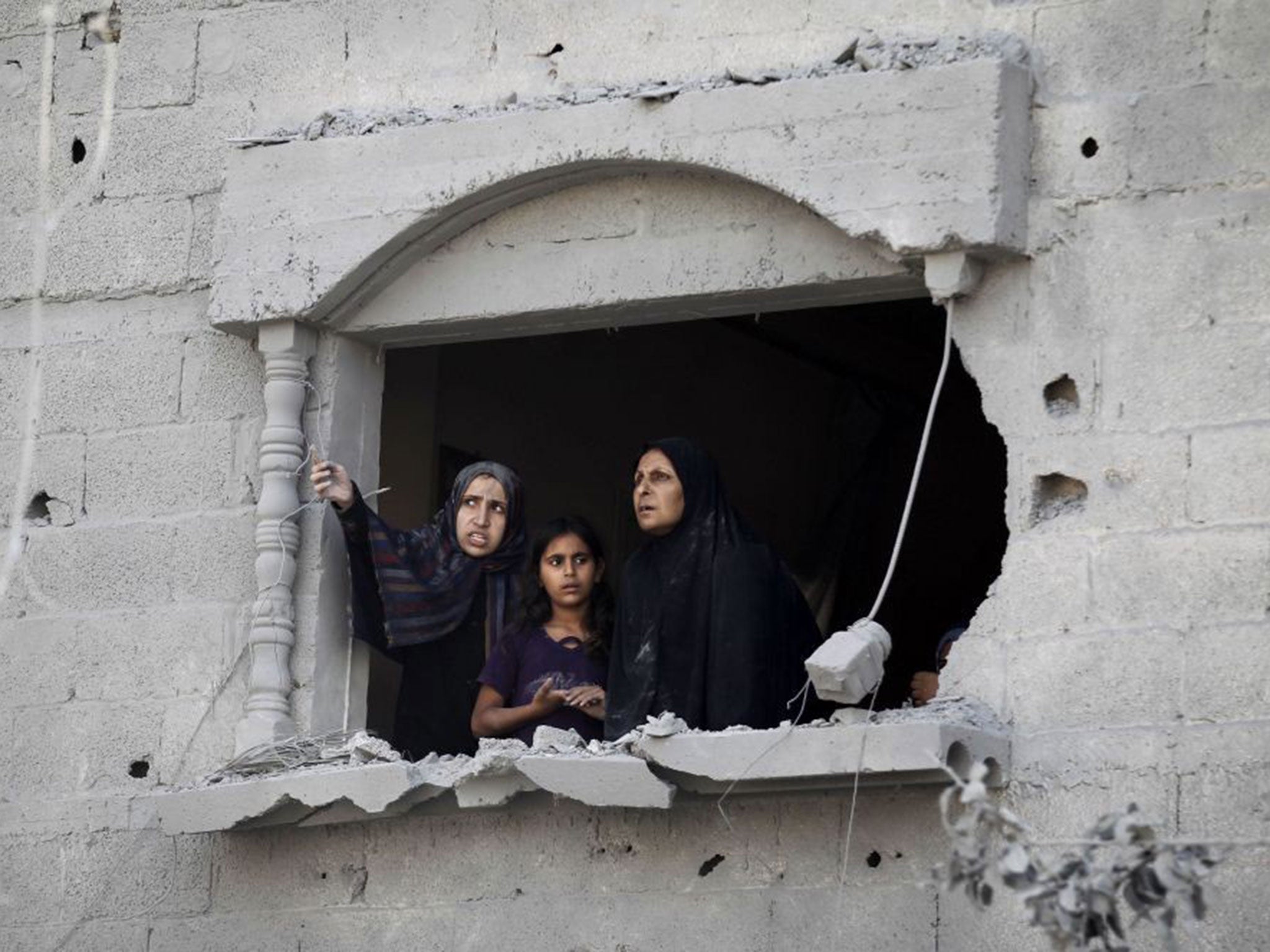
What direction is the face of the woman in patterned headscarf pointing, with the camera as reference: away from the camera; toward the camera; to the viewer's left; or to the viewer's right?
toward the camera

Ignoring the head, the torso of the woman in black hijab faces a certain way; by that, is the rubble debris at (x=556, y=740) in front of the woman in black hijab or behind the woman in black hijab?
in front

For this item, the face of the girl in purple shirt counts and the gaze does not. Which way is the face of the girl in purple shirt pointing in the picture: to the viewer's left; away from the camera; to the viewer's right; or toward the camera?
toward the camera

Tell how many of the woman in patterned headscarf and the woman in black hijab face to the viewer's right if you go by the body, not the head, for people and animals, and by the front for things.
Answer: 0

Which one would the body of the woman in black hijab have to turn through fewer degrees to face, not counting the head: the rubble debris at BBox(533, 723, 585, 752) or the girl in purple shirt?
the rubble debris

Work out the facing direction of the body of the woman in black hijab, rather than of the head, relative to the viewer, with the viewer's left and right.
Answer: facing the viewer and to the left of the viewer

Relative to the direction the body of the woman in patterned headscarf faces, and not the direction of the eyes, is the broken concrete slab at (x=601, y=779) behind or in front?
in front

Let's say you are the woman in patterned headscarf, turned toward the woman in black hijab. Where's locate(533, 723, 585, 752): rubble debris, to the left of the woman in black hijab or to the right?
right

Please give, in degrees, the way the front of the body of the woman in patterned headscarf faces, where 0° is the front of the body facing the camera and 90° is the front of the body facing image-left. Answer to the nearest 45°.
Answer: approximately 0°

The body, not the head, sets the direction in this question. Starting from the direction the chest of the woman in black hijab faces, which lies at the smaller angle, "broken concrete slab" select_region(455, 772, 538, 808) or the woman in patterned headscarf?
the broken concrete slab
